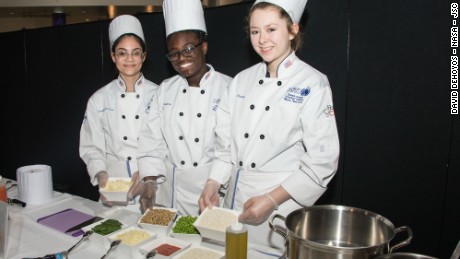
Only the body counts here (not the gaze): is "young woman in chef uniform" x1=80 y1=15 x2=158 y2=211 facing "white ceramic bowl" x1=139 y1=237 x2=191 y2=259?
yes

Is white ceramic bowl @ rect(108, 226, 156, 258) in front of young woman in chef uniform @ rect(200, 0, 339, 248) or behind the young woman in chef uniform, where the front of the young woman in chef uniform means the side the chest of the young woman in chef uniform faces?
in front

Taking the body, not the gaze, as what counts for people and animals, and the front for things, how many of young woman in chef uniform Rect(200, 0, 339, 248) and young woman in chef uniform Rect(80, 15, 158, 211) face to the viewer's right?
0

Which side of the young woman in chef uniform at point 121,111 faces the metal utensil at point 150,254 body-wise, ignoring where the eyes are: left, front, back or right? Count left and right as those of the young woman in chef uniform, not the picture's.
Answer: front

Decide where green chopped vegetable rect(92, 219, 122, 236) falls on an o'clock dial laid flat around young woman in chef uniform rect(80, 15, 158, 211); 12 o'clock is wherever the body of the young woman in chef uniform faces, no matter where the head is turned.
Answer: The green chopped vegetable is roughly at 12 o'clock from the young woman in chef uniform.

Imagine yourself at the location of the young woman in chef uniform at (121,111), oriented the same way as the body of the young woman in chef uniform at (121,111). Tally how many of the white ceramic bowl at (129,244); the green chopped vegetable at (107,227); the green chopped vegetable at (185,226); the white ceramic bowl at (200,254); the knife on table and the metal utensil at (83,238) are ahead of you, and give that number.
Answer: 6

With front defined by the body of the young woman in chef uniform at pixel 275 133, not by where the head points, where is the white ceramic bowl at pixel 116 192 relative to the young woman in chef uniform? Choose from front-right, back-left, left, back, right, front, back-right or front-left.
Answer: front-right

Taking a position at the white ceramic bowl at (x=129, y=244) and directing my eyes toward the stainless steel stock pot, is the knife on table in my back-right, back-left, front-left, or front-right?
back-left

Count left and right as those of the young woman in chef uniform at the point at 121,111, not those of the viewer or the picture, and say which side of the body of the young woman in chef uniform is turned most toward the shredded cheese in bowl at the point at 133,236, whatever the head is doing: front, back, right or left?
front

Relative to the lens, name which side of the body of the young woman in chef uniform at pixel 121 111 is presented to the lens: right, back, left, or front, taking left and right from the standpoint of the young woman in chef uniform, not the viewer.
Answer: front

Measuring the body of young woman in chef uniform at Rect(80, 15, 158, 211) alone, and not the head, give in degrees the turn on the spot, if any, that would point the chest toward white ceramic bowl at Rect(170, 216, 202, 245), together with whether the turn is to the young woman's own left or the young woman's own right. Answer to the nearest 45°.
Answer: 0° — they already face it

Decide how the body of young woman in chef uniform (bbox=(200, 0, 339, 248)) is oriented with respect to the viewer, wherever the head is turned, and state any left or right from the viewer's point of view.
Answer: facing the viewer and to the left of the viewer
